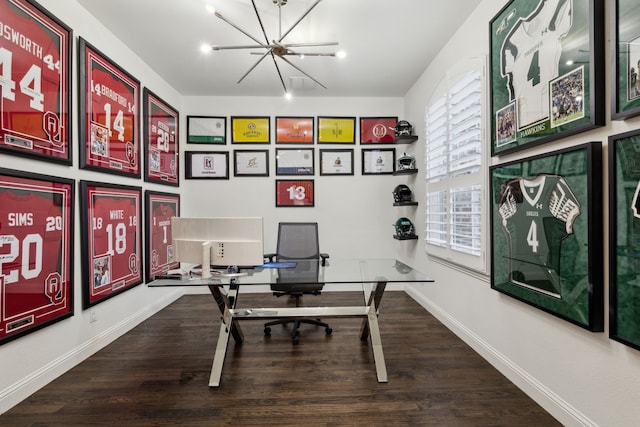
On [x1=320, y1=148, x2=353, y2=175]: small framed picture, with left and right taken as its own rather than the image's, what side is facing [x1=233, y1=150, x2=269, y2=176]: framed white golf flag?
right

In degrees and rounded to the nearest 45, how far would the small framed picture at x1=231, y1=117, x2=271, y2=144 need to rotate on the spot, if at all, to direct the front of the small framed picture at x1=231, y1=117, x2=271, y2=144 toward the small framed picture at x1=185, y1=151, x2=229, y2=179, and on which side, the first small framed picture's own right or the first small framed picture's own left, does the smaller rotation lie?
approximately 90° to the first small framed picture's own right

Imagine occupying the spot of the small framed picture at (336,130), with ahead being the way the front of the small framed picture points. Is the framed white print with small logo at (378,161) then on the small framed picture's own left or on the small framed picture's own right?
on the small framed picture's own left

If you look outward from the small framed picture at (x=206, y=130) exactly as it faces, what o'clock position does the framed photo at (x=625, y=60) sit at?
The framed photo is roughly at 11 o'clock from the small framed picture.

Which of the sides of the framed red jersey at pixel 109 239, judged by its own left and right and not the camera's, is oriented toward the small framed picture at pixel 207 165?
left

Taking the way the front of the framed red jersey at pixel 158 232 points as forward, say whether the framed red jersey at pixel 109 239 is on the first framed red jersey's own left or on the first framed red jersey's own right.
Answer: on the first framed red jersey's own right

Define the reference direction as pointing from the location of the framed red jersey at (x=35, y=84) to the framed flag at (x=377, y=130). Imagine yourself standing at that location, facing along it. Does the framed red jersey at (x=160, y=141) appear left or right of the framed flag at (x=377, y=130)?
left

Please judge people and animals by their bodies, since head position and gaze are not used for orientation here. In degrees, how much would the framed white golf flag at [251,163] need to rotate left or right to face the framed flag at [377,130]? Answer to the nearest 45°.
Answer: approximately 90° to its left

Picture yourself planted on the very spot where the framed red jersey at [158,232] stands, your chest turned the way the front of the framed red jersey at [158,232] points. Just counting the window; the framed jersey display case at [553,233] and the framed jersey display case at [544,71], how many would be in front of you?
3

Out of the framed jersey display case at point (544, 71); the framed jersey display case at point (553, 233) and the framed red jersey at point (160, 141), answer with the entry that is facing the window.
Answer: the framed red jersey
